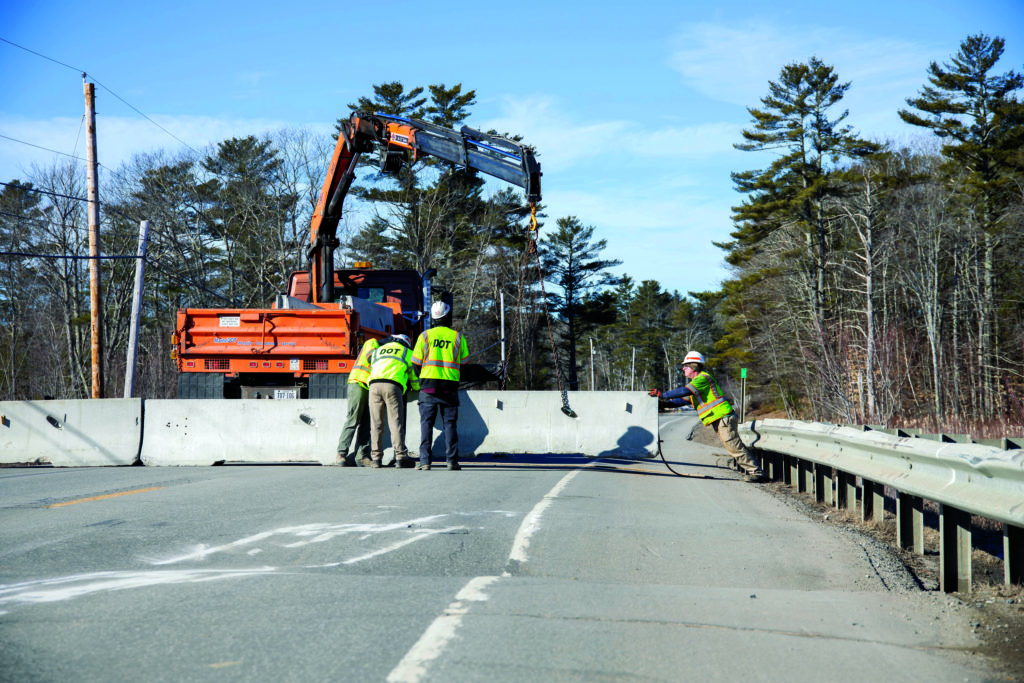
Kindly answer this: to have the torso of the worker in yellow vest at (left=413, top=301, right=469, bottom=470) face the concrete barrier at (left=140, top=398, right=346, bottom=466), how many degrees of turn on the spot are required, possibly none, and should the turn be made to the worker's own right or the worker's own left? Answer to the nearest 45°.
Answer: approximately 90° to the worker's own left

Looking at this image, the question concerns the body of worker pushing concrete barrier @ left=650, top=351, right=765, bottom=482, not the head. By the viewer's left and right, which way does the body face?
facing to the left of the viewer

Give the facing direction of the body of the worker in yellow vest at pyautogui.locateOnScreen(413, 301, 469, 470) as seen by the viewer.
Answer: away from the camera

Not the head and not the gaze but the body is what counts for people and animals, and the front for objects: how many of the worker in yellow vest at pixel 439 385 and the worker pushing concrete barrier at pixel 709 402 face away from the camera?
1

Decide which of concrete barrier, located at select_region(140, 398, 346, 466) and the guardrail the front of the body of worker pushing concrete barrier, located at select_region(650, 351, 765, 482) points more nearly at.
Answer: the concrete barrier

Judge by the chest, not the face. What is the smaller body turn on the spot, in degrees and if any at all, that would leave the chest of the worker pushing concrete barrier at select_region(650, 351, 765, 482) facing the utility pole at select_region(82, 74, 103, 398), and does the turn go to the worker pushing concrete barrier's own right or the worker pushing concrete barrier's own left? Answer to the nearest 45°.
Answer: approximately 45° to the worker pushing concrete barrier's own right

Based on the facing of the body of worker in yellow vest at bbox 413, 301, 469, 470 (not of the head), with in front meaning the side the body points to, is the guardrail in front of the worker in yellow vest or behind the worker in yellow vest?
behind

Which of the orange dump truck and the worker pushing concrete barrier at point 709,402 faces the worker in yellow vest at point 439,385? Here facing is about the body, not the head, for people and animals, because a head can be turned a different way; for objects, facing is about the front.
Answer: the worker pushing concrete barrier

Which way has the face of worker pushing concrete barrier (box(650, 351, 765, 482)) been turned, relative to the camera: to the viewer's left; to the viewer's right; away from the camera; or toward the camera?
to the viewer's left

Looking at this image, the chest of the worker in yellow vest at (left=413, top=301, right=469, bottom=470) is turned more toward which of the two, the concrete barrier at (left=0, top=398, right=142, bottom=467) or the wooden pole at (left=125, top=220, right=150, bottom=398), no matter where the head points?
the wooden pole

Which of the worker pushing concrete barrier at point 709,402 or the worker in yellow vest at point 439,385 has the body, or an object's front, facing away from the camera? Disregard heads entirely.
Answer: the worker in yellow vest

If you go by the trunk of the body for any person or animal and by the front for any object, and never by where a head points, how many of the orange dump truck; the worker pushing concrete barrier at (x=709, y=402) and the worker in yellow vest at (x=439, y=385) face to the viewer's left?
1

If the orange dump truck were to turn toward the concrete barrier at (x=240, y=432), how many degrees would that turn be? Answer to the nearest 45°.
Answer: approximately 180°

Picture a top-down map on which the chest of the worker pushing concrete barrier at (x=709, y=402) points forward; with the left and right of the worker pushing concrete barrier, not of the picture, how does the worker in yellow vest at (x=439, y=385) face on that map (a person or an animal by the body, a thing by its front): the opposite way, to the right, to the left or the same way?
to the right

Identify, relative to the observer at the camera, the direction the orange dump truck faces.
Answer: facing away from the viewer and to the right of the viewer

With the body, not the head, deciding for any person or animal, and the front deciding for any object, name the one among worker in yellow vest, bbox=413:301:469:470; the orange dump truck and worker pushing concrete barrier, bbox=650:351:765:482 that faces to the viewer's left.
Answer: the worker pushing concrete barrier

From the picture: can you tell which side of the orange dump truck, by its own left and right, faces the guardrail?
right
